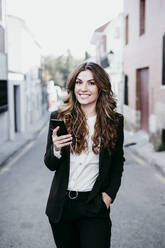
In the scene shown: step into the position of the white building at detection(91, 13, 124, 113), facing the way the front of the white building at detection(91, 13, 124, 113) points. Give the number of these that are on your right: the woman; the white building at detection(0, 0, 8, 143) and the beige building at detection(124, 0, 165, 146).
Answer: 0

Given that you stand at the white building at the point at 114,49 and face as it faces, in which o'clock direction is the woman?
The woman is roughly at 9 o'clock from the white building.

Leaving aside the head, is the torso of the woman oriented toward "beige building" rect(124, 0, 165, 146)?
no

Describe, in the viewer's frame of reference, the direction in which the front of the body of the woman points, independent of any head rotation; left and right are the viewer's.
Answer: facing the viewer

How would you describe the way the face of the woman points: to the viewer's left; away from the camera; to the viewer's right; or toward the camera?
toward the camera

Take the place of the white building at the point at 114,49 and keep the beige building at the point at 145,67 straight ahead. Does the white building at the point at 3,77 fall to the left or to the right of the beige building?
right

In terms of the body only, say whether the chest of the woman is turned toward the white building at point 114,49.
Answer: no

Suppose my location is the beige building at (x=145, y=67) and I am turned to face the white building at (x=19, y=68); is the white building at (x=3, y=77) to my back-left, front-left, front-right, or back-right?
front-left

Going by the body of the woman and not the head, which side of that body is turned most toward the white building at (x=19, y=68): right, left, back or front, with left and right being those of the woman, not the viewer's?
back

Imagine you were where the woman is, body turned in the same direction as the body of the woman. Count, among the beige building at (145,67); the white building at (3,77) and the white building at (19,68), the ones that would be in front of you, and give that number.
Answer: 0

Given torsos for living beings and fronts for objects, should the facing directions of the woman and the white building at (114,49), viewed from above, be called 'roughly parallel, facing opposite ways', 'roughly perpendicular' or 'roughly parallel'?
roughly perpendicular

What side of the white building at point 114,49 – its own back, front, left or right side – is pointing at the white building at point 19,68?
front

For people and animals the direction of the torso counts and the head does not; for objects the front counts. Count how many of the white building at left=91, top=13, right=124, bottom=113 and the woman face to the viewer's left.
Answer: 1

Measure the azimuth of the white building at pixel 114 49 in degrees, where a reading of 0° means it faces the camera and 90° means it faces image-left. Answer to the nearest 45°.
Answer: approximately 90°

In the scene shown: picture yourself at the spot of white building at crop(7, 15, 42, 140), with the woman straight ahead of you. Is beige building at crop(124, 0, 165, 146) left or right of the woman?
left

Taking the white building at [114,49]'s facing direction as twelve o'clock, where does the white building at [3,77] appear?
the white building at [3,77] is roughly at 10 o'clock from the white building at [114,49].
